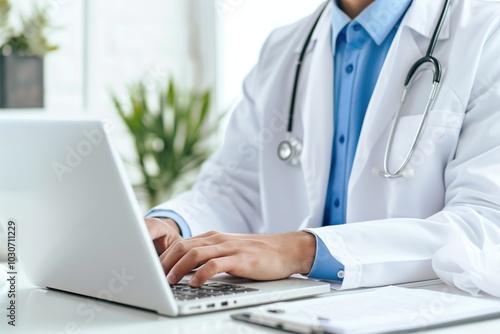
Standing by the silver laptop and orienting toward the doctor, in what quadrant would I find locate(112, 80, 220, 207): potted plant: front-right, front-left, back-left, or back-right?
front-left

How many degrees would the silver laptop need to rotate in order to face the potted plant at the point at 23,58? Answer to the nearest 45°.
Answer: approximately 45° to its left

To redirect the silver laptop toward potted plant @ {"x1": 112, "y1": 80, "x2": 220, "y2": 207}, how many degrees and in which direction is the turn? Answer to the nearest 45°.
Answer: approximately 45° to its left

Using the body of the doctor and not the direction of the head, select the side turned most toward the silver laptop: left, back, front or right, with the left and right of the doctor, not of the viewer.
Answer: front

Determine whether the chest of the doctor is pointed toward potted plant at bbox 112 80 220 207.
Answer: no

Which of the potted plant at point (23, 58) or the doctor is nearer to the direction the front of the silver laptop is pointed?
the doctor

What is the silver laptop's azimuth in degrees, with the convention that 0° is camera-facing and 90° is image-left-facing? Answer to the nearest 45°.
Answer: approximately 225°

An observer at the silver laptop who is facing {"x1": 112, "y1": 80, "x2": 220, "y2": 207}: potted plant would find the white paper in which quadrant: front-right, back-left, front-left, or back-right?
back-right

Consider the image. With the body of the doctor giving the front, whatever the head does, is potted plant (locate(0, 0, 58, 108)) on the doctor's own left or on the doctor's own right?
on the doctor's own right

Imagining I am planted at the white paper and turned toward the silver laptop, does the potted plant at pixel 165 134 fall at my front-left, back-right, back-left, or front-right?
front-right

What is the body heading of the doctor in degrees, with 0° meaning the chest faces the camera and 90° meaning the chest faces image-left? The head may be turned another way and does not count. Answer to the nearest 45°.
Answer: approximately 45°

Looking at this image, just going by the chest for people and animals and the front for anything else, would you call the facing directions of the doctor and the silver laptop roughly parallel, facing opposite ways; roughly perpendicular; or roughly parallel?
roughly parallel, facing opposite ways

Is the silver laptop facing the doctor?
yes
